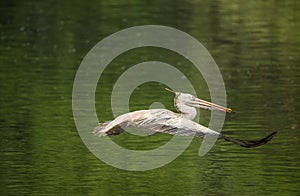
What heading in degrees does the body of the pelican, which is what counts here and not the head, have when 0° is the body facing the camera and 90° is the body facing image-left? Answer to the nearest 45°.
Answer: approximately 270°
